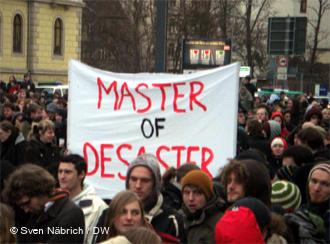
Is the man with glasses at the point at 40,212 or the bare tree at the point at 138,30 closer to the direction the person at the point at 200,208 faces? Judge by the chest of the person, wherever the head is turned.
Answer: the man with glasses

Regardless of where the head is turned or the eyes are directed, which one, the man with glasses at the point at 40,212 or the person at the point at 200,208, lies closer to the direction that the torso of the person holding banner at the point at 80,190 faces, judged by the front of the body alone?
the man with glasses

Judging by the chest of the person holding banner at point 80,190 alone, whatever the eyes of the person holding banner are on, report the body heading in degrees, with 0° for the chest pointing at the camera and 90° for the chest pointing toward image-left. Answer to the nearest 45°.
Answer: approximately 45°

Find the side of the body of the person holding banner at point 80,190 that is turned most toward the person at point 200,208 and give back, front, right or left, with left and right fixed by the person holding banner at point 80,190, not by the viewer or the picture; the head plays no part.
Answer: left

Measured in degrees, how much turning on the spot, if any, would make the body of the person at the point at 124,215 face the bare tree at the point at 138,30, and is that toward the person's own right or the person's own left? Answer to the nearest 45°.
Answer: approximately 135° to the person's own left
